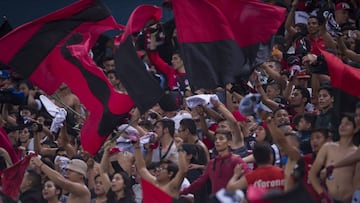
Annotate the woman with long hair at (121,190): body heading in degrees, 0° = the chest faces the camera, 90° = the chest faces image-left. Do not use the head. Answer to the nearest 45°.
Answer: approximately 45°

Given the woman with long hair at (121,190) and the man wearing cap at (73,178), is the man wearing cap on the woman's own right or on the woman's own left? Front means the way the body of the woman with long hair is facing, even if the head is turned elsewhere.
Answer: on the woman's own right

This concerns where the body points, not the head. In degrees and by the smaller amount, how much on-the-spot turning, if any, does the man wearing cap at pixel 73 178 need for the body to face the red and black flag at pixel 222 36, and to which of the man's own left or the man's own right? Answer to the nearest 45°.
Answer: approximately 180°
